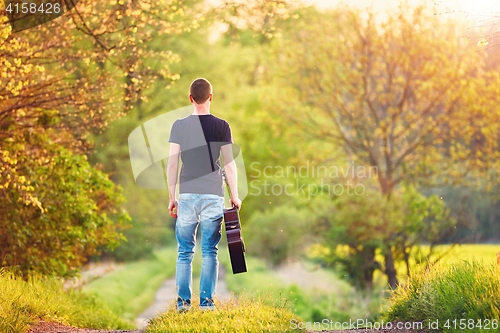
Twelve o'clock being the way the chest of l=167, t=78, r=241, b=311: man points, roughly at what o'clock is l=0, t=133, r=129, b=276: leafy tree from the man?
The leafy tree is roughly at 11 o'clock from the man.

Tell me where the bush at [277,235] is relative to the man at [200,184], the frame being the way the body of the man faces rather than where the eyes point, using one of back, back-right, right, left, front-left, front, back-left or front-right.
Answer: front

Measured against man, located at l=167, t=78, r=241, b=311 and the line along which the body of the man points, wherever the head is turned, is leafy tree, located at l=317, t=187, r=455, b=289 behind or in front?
in front

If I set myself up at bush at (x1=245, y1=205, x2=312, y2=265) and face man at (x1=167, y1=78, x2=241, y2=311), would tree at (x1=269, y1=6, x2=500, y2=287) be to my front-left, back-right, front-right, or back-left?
front-left

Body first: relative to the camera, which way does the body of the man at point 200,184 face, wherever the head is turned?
away from the camera

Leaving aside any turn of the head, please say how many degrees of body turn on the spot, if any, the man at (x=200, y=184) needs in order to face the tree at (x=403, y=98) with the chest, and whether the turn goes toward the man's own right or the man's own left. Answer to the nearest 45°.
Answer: approximately 45° to the man's own right

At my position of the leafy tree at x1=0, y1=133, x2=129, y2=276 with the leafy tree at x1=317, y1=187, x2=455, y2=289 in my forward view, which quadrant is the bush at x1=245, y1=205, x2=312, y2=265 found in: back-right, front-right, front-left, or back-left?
front-left

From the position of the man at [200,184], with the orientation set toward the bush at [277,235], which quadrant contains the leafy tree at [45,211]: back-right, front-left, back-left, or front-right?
front-left
